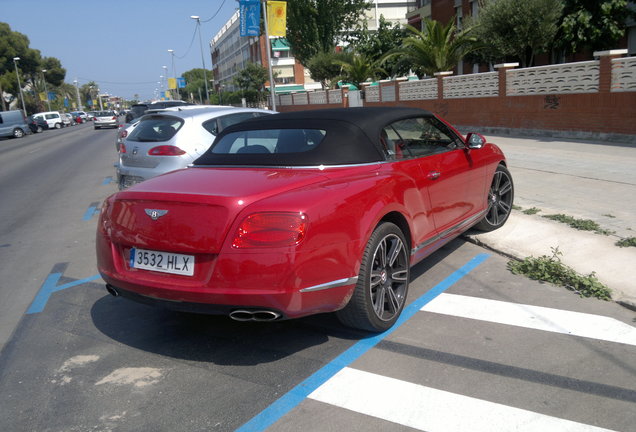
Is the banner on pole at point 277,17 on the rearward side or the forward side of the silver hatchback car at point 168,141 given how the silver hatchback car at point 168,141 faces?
on the forward side

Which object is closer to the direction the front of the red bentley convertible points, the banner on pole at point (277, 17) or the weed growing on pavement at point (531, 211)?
the weed growing on pavement

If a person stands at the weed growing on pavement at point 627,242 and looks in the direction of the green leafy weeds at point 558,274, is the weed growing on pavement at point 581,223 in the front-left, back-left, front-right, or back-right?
back-right

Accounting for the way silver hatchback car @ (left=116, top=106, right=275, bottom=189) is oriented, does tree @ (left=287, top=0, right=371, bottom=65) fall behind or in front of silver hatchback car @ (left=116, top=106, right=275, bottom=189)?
in front

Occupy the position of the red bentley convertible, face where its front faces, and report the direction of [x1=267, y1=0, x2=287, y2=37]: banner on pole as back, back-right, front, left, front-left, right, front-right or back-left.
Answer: front-left

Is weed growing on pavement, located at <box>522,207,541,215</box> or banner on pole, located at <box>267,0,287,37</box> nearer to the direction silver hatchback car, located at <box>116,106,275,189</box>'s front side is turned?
the banner on pole

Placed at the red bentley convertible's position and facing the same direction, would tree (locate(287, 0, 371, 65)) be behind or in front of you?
in front

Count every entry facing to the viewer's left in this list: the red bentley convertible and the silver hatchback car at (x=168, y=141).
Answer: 0

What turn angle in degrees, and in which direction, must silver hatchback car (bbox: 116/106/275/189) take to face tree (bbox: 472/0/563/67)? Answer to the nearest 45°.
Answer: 0° — it already faces it

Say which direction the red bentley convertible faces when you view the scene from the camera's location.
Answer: facing away from the viewer and to the right of the viewer

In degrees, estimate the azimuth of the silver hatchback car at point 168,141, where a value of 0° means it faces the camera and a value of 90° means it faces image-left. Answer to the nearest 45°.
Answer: approximately 225°

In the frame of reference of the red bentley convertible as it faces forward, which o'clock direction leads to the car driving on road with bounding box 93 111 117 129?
The car driving on road is roughly at 10 o'clock from the red bentley convertible.

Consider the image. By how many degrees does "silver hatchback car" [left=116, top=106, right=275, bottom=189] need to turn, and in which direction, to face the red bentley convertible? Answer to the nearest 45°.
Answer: approximately 135° to its right

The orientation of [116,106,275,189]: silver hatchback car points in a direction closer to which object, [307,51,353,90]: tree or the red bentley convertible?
the tree
